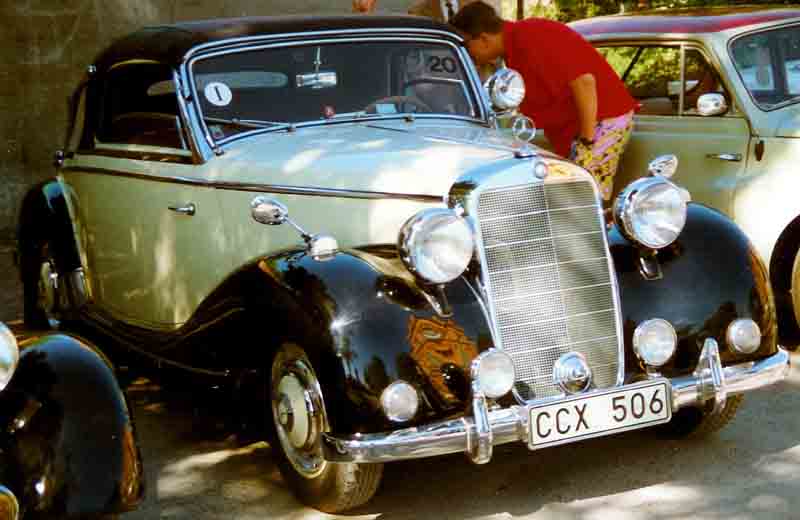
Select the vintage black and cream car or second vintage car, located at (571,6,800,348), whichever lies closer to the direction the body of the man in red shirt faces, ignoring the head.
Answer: the vintage black and cream car

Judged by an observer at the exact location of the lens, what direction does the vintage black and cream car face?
facing the viewer and to the right of the viewer

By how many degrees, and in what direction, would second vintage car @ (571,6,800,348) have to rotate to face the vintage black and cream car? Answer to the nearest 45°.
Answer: approximately 90° to its right

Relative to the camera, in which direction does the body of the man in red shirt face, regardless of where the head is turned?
to the viewer's left

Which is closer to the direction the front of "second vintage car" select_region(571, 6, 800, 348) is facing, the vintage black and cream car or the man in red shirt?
the vintage black and cream car

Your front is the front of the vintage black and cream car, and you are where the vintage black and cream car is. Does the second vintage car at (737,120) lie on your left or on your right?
on your left

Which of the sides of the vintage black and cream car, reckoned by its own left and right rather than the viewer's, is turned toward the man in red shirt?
left

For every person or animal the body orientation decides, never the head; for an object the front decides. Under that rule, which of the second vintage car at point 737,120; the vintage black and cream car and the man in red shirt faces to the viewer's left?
the man in red shirt

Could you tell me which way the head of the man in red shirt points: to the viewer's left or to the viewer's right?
to the viewer's left

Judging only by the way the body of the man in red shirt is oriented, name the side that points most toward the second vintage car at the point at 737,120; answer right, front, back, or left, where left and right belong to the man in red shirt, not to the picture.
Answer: back

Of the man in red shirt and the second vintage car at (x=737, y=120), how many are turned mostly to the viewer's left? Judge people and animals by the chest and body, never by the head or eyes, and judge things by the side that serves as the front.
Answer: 1
